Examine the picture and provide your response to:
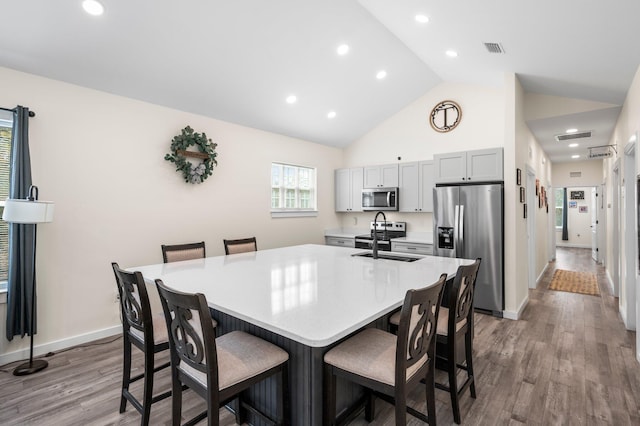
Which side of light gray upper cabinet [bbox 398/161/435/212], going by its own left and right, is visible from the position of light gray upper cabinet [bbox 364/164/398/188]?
right

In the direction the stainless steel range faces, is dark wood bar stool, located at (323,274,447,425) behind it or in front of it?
in front

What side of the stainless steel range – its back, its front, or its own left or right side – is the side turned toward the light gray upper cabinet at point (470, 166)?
left

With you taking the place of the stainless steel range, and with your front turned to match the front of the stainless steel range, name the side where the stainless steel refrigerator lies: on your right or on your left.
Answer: on your left

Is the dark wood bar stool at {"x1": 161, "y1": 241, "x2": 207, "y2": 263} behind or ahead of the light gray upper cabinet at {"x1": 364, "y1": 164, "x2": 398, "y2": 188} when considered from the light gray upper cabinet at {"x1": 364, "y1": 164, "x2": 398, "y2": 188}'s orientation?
ahead

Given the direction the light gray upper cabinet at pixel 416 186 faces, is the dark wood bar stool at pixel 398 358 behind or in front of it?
in front

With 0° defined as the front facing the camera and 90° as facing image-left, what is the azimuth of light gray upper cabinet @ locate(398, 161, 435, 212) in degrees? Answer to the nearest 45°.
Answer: approximately 0°

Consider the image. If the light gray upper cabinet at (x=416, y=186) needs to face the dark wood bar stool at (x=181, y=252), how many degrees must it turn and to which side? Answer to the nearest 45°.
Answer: approximately 45° to its right

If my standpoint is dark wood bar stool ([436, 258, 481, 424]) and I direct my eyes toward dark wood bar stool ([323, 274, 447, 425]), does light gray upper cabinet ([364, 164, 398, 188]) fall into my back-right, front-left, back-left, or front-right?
back-right
